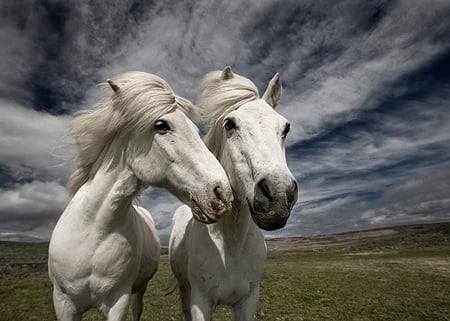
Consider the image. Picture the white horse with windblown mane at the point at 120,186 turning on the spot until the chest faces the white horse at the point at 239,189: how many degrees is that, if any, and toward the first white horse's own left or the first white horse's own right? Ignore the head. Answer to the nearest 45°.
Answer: approximately 90° to the first white horse's own left

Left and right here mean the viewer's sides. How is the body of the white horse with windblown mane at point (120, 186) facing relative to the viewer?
facing the viewer
